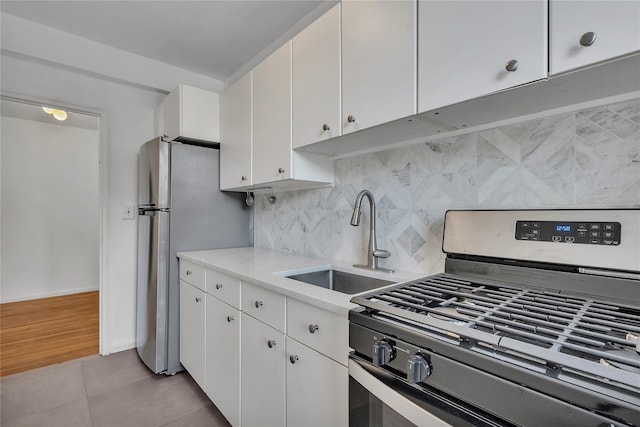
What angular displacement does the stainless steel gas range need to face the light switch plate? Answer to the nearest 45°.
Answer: approximately 45° to its right

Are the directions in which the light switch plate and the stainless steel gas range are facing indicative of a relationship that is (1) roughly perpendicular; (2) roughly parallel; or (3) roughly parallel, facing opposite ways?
roughly perpendicular

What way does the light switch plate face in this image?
toward the camera

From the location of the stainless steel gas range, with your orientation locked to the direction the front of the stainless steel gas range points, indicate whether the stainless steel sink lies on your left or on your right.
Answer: on your right

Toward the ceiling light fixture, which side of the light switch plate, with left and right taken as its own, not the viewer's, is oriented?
back

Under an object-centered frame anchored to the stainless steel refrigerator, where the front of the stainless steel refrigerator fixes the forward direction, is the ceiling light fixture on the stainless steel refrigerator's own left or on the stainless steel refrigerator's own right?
on the stainless steel refrigerator's own right

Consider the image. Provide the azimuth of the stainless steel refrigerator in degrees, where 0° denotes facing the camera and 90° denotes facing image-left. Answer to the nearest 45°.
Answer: approximately 90°

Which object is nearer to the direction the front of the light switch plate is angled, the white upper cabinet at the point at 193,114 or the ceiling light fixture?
the white upper cabinet

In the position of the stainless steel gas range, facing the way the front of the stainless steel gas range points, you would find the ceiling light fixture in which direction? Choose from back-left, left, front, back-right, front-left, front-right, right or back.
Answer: front-right

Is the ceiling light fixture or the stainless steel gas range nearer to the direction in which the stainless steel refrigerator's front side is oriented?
the ceiling light fixture

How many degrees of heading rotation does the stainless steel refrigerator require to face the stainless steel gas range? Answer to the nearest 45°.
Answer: approximately 135° to its left

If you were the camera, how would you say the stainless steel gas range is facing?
facing the viewer and to the left of the viewer

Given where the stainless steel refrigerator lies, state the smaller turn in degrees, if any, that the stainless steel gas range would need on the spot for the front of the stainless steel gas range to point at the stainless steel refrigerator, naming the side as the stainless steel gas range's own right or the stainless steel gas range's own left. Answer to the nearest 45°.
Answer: approximately 45° to the stainless steel gas range's own right
